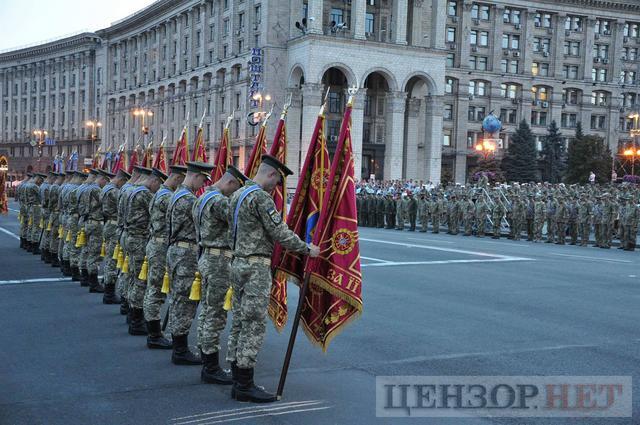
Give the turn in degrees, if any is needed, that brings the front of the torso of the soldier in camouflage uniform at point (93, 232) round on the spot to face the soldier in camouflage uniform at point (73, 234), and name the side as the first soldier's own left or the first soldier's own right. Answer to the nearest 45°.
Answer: approximately 90° to the first soldier's own left

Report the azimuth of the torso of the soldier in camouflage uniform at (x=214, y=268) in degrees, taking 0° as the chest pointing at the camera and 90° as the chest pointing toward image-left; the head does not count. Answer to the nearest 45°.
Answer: approximately 270°

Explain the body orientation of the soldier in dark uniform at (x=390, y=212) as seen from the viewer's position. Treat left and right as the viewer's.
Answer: facing the viewer and to the left of the viewer

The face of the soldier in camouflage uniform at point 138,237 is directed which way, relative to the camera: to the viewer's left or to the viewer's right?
to the viewer's right

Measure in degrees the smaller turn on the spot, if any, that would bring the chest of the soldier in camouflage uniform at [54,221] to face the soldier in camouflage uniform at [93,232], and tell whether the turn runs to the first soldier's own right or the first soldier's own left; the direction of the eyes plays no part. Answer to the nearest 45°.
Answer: approximately 90° to the first soldier's own right

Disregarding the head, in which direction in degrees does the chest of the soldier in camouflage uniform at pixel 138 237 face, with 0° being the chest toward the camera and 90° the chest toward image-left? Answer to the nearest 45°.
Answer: approximately 270°

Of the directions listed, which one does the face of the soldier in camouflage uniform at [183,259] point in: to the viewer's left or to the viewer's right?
to the viewer's right

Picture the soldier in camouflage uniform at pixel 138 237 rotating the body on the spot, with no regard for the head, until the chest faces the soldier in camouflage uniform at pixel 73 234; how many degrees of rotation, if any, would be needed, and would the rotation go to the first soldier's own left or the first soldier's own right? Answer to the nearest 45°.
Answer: approximately 90° to the first soldier's own left

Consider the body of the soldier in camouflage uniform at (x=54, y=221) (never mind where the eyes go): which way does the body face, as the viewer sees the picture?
to the viewer's right

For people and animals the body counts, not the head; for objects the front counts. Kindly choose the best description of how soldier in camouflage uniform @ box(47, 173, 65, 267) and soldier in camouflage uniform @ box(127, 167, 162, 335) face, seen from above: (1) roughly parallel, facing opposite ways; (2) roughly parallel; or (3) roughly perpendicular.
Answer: roughly parallel

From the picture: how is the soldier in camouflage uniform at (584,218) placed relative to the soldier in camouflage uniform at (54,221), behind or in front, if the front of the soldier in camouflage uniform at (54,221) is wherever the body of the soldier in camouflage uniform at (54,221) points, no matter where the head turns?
in front

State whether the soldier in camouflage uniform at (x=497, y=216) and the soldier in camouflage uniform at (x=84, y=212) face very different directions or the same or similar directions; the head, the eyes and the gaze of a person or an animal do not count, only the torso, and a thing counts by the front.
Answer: very different directions

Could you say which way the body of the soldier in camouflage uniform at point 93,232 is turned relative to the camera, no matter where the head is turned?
to the viewer's right

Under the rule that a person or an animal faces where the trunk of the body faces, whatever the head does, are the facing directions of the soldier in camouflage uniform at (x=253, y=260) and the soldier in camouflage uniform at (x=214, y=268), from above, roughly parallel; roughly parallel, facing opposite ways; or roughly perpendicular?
roughly parallel

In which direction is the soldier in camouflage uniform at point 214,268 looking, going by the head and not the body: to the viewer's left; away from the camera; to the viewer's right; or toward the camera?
to the viewer's right

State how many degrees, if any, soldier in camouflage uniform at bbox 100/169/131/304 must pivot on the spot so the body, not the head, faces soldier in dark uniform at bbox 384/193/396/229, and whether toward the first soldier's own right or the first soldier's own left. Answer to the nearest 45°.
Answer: approximately 45° to the first soldier's own left
